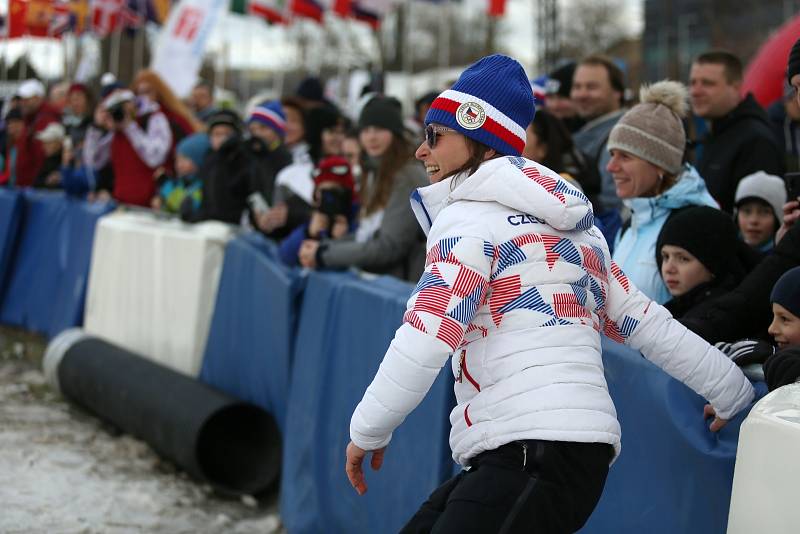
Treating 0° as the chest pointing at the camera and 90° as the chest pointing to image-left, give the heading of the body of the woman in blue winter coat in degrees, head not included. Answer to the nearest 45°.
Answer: approximately 45°

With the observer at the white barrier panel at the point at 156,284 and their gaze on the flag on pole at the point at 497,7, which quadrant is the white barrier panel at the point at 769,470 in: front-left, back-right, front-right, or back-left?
back-right

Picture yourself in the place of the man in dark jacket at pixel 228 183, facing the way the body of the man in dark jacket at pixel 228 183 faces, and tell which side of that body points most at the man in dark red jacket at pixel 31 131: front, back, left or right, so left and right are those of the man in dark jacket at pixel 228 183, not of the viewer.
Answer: right

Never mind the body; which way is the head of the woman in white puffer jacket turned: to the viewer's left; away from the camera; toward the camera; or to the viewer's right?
to the viewer's left

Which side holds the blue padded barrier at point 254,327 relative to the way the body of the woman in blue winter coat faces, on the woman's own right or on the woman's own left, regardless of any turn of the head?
on the woman's own right

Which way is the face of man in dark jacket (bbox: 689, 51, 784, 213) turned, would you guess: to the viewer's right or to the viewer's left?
to the viewer's left

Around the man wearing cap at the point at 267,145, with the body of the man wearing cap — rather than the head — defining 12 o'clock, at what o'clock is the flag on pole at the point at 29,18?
The flag on pole is roughly at 4 o'clock from the man wearing cap.

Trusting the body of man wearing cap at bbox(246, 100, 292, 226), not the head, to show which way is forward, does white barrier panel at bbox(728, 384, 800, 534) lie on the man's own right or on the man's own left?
on the man's own left

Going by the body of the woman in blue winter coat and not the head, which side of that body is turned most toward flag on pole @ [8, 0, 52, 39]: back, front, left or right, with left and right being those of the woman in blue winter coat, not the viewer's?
right
